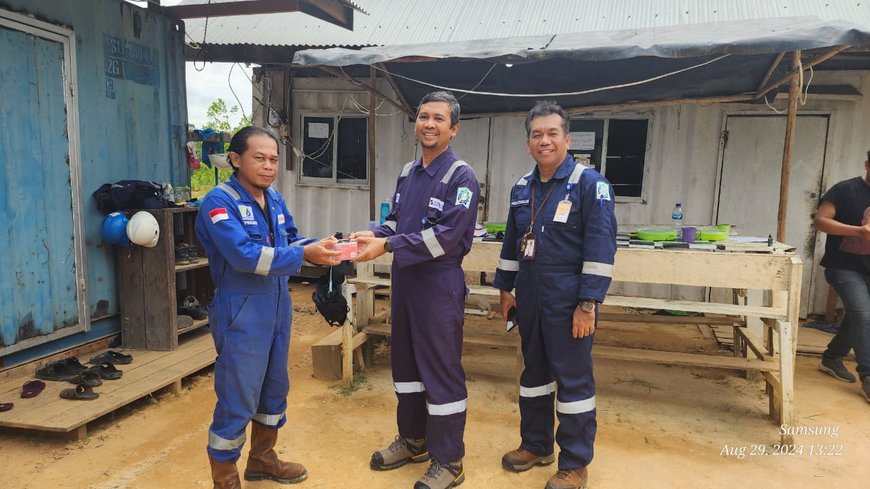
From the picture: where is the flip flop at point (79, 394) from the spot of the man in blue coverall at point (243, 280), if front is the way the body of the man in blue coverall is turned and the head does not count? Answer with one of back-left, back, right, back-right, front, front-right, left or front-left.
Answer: back

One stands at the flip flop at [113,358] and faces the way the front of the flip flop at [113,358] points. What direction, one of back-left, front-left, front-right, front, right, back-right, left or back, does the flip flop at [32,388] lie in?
front-left

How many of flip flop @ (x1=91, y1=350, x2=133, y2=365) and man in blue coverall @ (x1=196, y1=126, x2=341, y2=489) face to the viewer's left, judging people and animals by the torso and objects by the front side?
1

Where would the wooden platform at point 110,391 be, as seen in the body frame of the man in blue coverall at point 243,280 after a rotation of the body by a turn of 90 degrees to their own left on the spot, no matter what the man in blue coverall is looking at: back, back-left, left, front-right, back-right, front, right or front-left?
left

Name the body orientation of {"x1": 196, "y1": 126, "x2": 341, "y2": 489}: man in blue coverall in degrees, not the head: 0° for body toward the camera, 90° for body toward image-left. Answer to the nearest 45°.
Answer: approximately 315°

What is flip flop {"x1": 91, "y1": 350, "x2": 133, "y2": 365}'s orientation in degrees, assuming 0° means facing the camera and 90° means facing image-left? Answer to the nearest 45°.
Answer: approximately 90°

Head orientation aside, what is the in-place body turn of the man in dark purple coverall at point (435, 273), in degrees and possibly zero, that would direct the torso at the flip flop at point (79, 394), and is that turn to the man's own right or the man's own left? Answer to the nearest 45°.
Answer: approximately 45° to the man's own right

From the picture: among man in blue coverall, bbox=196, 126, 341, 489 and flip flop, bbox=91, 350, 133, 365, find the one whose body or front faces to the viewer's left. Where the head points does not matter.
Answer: the flip flop

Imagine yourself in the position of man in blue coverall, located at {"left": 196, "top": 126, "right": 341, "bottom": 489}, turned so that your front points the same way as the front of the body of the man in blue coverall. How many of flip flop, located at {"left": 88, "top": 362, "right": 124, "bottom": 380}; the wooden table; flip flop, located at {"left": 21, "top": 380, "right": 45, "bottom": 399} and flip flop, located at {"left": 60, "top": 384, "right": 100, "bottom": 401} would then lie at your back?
3

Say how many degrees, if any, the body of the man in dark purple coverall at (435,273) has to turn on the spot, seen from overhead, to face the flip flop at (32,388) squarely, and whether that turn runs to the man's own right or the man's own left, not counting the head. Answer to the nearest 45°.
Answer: approximately 45° to the man's own right

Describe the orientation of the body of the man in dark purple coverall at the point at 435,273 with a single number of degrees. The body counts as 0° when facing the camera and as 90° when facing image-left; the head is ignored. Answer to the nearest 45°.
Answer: approximately 45°
